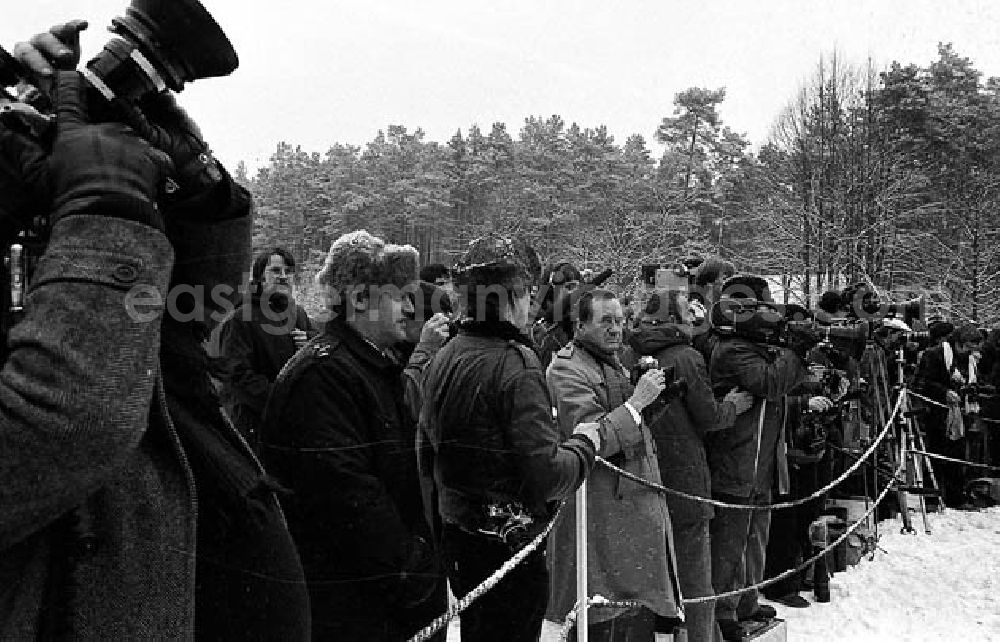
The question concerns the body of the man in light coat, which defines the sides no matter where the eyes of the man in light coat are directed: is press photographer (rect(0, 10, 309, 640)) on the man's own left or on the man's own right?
on the man's own right

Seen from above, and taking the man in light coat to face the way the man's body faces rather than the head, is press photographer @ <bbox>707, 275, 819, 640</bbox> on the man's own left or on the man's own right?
on the man's own left

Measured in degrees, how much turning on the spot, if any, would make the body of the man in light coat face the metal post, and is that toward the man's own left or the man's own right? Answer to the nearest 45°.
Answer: approximately 45° to the man's own right

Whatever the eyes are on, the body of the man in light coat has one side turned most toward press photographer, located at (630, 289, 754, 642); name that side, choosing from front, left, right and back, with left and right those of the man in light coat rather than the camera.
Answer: left

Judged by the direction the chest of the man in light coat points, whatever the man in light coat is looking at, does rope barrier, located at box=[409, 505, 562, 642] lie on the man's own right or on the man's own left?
on the man's own right

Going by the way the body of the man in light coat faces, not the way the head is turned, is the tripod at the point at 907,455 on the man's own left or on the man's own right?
on the man's own left

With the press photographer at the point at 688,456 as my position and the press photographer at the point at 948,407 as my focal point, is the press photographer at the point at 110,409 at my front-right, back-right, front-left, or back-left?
back-right

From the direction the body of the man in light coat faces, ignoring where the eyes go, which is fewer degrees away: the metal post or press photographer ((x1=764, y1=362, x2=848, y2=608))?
the metal post

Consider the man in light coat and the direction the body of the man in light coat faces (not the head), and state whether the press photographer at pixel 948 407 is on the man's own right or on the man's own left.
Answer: on the man's own left
